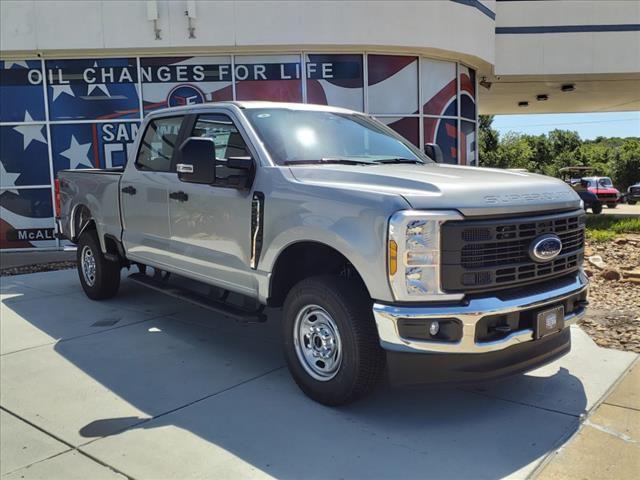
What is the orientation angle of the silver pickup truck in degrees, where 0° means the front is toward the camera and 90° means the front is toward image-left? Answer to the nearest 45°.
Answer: approximately 315°

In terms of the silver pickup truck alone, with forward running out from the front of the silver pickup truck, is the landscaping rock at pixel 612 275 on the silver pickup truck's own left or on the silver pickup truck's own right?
on the silver pickup truck's own left

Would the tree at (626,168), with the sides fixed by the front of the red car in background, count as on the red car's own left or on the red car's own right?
on the red car's own left

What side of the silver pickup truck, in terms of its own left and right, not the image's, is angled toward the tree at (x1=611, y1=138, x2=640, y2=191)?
left

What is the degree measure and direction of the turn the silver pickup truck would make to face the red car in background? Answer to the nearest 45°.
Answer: approximately 90° to its left

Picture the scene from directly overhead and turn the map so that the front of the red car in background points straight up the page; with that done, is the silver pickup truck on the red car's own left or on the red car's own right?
on the red car's own right

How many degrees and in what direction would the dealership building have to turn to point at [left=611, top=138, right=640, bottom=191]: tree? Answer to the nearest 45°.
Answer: approximately 135° to its left

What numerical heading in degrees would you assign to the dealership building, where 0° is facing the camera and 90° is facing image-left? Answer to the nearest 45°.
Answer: approximately 0°
